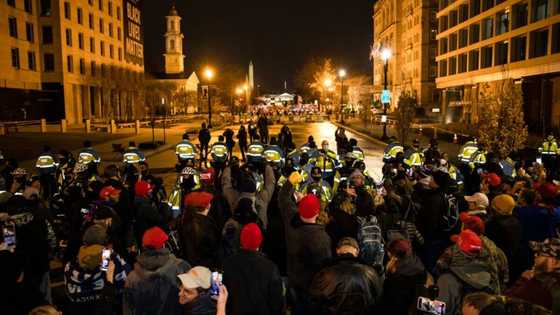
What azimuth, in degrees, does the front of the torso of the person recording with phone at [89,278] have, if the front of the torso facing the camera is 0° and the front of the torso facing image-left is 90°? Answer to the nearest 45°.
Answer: approximately 180°

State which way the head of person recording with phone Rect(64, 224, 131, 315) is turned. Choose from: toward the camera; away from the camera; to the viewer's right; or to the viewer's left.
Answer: away from the camera

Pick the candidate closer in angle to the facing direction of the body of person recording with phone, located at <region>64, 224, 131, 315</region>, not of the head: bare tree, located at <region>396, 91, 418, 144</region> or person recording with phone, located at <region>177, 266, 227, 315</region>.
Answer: the bare tree

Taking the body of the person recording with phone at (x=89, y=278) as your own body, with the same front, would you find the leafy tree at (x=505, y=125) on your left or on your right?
on your right

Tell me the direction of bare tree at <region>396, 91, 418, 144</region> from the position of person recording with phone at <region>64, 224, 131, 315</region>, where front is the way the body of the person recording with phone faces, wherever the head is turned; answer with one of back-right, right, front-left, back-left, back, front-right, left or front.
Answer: front-right

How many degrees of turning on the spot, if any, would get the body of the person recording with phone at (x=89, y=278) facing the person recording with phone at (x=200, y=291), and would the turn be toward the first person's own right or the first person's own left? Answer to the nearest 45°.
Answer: approximately 135° to the first person's own right
